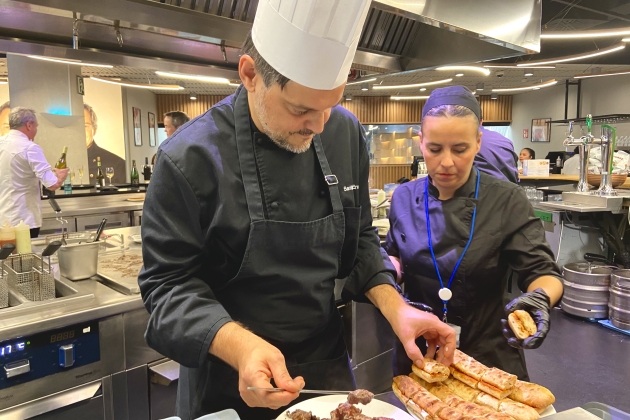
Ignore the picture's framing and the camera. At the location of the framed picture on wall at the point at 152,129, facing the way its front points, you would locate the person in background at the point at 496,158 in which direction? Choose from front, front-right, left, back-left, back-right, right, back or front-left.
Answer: front-right

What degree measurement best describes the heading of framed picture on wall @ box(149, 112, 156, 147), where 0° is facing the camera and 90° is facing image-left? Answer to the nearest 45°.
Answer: approximately 315°

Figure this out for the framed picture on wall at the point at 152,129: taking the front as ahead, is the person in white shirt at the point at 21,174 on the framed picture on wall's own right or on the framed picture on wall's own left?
on the framed picture on wall's own right

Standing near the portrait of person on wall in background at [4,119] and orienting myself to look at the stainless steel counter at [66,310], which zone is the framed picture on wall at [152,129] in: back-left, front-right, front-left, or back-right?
back-left

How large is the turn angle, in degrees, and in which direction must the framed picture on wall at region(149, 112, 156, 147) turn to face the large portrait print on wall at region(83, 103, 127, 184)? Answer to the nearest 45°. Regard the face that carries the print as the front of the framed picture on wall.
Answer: approximately 90° to its right

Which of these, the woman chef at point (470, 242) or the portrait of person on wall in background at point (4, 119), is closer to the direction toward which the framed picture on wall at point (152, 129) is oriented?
the woman chef

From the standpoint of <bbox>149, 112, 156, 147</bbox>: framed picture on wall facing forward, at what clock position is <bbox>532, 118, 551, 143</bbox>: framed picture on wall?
<bbox>532, 118, 551, 143</bbox>: framed picture on wall is roughly at 11 o'clock from <bbox>149, 112, 156, 147</bbox>: framed picture on wall.

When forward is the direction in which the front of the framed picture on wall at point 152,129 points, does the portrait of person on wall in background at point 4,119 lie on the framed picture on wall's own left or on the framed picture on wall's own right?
on the framed picture on wall's own right

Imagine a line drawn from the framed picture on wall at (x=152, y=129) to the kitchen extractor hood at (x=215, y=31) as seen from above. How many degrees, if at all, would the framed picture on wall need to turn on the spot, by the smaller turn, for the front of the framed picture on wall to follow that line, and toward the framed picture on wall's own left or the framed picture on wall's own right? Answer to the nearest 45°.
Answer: approximately 45° to the framed picture on wall's own right
